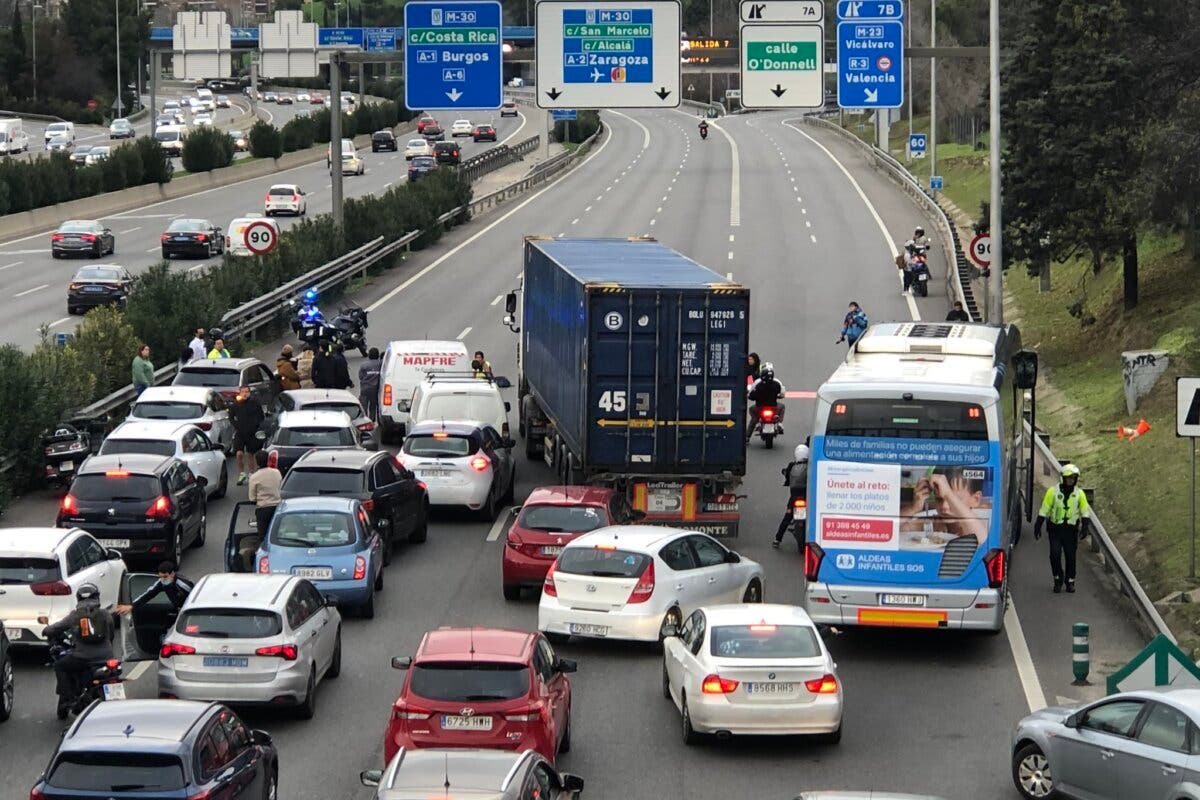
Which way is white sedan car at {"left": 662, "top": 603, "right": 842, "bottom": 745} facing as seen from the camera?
away from the camera

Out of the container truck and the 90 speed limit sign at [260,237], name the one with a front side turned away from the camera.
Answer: the container truck

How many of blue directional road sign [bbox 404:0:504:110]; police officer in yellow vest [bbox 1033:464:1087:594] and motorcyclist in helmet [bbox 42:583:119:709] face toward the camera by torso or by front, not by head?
2

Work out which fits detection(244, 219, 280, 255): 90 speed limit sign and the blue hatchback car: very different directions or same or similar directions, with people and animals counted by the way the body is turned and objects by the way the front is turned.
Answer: very different directions

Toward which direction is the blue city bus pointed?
away from the camera

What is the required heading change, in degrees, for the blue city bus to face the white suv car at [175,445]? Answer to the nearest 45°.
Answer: approximately 45° to its left

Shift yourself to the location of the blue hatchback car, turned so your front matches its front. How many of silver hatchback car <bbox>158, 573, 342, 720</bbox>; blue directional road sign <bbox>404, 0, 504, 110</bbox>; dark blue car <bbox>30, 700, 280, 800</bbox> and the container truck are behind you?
2

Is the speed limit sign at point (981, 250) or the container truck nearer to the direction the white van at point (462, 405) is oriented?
the speed limit sign

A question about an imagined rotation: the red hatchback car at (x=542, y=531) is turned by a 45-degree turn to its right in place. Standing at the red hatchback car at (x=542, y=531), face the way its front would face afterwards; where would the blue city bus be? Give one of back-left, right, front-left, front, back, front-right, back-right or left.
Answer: front-right

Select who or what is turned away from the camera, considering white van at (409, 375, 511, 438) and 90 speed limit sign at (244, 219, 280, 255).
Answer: the white van

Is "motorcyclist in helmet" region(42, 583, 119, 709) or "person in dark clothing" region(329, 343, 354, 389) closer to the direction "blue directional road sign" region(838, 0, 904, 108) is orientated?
the motorcyclist in helmet

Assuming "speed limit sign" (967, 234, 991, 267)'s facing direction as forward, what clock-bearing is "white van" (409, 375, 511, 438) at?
The white van is roughly at 1 o'clock from the speed limit sign.

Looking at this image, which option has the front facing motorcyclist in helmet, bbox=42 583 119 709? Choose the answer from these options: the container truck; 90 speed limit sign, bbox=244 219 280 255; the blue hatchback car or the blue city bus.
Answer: the 90 speed limit sign

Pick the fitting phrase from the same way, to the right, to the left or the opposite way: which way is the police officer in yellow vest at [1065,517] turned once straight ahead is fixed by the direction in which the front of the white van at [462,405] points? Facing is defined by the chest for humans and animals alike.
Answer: the opposite way

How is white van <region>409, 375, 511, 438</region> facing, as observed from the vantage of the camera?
facing away from the viewer
